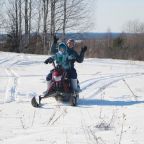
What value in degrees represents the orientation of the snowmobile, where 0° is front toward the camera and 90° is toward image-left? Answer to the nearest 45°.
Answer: approximately 45°

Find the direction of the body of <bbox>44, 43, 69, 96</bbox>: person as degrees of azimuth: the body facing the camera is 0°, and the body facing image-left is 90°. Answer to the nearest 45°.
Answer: approximately 45°
